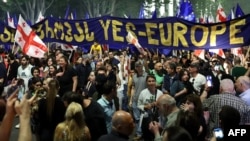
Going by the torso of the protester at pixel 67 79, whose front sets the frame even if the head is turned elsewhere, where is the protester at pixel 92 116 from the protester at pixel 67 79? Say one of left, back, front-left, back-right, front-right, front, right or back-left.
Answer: front-left

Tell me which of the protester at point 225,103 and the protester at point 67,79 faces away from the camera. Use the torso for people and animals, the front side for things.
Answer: the protester at point 225,103

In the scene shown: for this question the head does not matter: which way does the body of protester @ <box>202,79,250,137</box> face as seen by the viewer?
away from the camera

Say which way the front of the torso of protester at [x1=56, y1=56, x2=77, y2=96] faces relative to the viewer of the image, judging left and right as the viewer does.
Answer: facing the viewer and to the left of the viewer

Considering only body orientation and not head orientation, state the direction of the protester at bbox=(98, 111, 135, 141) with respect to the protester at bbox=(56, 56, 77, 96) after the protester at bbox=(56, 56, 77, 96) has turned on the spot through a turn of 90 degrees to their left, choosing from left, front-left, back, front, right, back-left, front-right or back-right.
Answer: front-right

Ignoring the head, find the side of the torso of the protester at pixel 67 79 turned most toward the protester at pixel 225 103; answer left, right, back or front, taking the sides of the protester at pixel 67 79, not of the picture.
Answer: left

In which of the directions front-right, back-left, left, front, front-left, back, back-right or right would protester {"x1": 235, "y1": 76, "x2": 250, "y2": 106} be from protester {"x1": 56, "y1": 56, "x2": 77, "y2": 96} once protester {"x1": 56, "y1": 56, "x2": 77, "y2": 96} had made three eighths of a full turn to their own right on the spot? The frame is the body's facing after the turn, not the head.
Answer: back-right

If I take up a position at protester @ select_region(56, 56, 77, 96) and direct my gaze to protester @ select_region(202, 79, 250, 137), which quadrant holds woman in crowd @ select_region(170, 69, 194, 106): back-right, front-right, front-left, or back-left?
front-left
